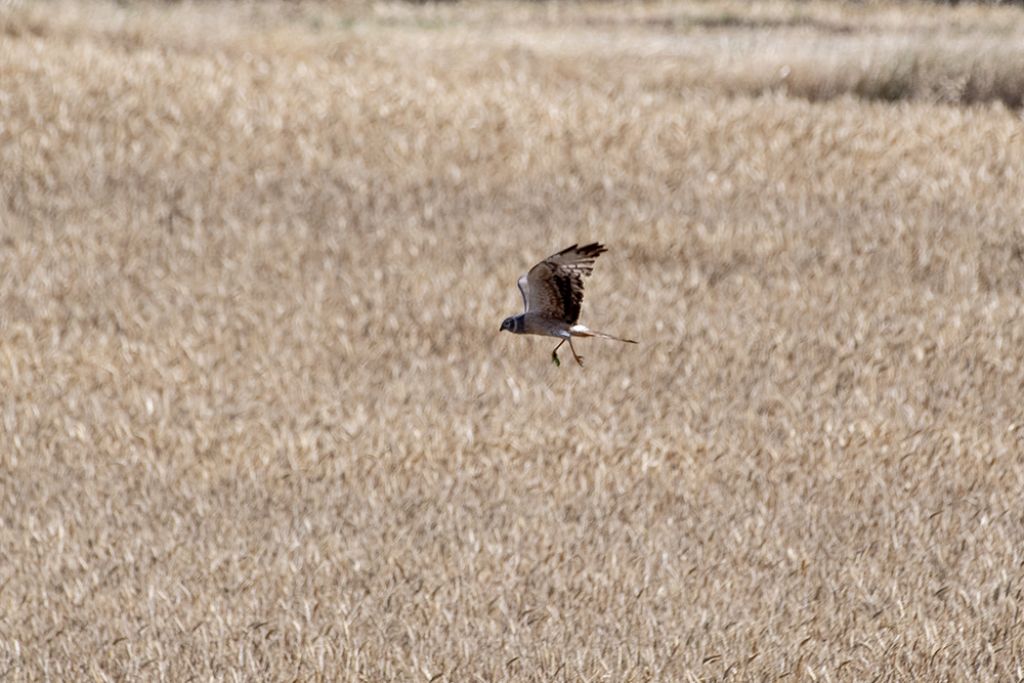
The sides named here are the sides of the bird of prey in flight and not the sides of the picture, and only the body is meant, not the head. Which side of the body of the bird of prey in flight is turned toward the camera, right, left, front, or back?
left
